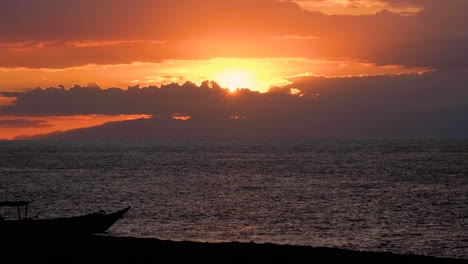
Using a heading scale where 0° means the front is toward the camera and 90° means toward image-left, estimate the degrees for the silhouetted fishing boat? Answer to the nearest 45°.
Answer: approximately 270°
